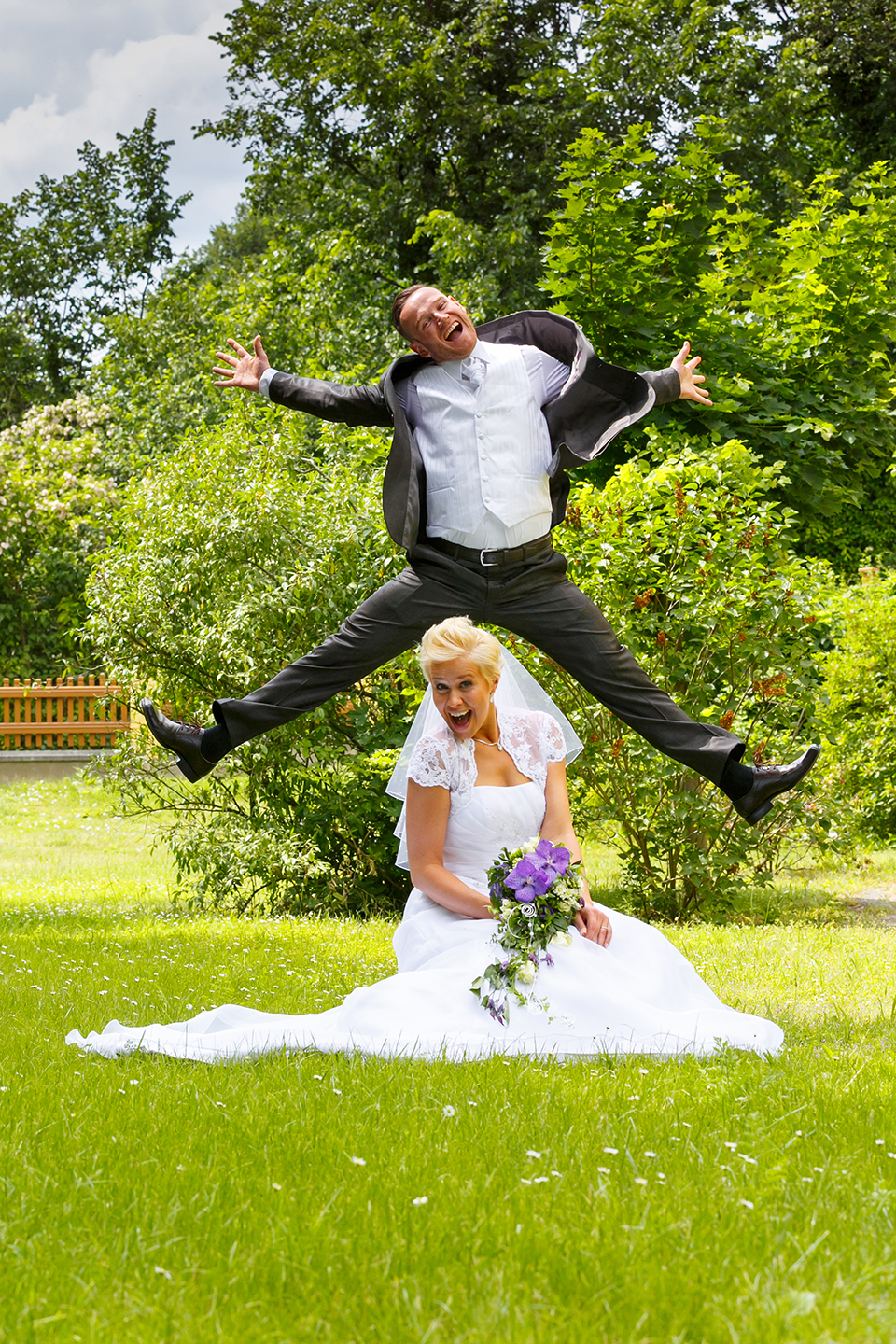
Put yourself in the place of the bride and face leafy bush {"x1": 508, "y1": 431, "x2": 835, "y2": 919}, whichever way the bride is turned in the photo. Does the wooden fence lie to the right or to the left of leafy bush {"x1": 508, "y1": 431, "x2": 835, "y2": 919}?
left

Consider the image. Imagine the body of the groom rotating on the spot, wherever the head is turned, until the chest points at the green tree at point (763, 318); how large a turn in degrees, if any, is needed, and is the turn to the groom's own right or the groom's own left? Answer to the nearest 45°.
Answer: approximately 180°

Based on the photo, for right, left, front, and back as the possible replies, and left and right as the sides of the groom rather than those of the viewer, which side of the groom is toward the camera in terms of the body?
front

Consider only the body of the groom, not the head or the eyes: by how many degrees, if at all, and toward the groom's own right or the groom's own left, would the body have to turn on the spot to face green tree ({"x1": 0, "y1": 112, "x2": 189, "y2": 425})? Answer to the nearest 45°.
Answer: approximately 180°

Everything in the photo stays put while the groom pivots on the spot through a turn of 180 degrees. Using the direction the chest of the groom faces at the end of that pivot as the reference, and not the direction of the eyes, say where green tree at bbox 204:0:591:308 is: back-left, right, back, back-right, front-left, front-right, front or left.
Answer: front

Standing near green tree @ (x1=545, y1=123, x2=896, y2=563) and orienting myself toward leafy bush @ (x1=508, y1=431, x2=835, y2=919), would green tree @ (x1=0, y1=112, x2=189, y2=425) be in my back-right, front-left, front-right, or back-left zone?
back-right

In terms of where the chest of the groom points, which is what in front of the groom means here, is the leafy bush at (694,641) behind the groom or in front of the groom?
behind

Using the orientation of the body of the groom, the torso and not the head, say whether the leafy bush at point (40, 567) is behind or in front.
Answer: behind

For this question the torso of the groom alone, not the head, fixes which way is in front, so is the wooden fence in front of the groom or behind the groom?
behind

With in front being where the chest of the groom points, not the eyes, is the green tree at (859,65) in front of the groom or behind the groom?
behind
